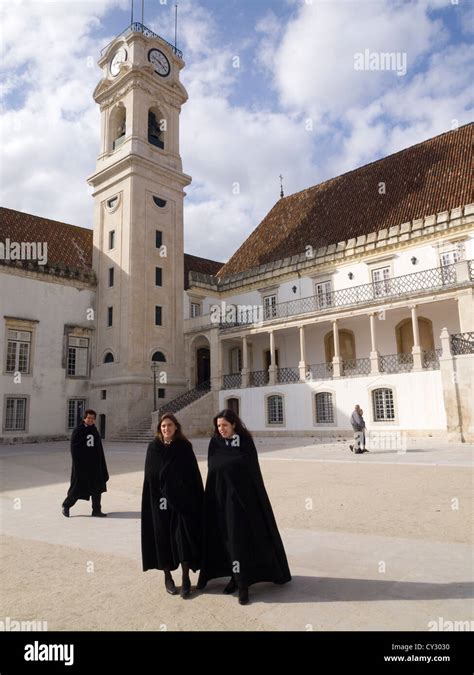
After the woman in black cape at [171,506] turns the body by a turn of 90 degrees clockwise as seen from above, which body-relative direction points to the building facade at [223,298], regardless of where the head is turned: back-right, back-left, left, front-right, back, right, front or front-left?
right

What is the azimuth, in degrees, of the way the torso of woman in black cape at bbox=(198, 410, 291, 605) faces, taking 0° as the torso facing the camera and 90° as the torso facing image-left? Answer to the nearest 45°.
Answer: approximately 45°

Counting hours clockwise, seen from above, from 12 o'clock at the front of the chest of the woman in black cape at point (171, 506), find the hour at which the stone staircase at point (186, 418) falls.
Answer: The stone staircase is roughly at 6 o'clock from the woman in black cape.

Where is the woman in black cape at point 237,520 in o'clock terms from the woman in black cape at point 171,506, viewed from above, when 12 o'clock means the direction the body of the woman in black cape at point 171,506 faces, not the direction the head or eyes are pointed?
the woman in black cape at point 237,520 is roughly at 10 o'clock from the woman in black cape at point 171,506.

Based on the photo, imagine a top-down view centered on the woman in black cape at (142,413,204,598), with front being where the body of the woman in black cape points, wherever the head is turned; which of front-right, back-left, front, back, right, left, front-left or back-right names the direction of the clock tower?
back

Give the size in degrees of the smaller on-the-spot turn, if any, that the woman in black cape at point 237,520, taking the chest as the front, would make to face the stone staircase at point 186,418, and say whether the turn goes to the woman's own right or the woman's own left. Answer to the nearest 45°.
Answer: approximately 135° to the woman's own right

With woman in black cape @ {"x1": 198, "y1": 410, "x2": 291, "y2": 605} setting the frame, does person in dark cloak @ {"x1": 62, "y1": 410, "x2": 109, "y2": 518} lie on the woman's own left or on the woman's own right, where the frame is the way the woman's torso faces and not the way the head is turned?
on the woman's own right

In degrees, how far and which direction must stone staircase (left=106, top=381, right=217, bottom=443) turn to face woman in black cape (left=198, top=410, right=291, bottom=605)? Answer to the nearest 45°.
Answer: approximately 45° to its left
